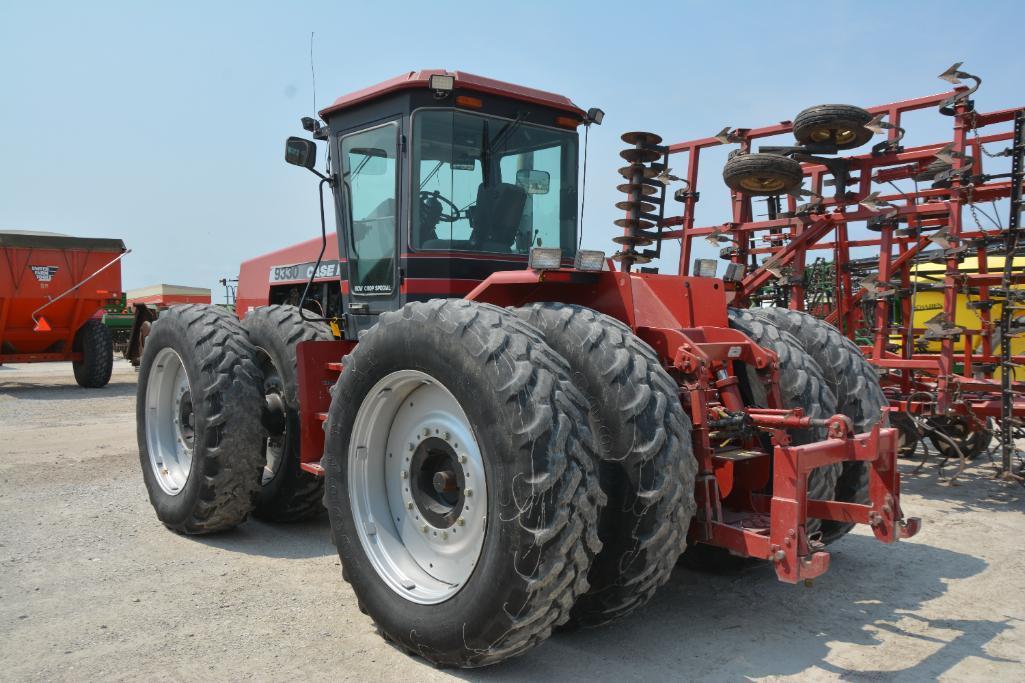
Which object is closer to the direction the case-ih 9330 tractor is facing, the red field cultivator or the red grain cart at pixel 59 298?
the red grain cart

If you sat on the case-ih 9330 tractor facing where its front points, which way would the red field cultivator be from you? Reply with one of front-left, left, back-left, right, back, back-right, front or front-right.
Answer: right

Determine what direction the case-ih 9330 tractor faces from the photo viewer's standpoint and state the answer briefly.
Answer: facing away from the viewer and to the left of the viewer

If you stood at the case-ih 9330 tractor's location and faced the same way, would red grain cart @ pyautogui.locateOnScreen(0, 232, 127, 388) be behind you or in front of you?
in front
